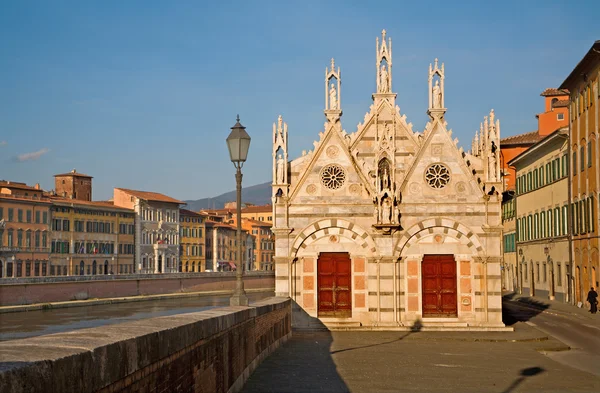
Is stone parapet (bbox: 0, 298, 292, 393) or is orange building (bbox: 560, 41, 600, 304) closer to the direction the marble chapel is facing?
the stone parapet

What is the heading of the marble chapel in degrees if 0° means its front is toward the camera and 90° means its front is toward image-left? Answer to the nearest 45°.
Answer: approximately 0°

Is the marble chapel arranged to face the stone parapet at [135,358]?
yes

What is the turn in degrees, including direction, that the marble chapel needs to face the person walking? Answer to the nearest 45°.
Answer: approximately 135° to its left

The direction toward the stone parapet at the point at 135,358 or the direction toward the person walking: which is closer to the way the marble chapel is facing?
the stone parapet

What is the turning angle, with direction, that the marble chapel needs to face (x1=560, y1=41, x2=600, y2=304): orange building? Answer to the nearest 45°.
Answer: approximately 135° to its left
